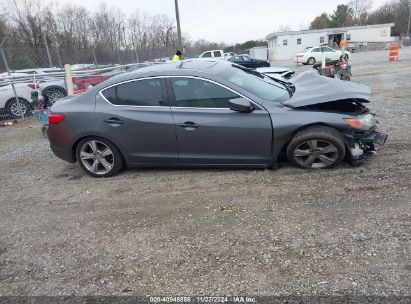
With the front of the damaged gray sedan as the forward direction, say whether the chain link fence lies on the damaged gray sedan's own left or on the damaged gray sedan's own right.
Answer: on the damaged gray sedan's own left

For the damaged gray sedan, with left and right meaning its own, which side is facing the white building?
left

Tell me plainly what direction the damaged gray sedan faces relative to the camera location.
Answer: facing to the right of the viewer

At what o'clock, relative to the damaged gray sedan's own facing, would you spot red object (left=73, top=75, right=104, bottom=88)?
The red object is roughly at 8 o'clock from the damaged gray sedan.

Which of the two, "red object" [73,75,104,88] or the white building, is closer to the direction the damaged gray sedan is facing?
the white building

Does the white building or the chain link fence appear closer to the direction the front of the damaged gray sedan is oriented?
the white building
